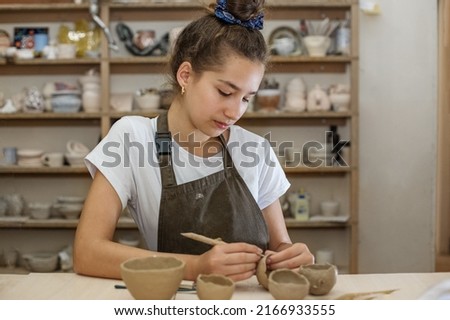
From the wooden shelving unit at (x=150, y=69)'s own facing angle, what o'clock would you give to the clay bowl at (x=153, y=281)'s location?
The clay bowl is roughly at 12 o'clock from the wooden shelving unit.

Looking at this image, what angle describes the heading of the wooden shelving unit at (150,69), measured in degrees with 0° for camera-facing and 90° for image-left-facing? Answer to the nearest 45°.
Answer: approximately 0°

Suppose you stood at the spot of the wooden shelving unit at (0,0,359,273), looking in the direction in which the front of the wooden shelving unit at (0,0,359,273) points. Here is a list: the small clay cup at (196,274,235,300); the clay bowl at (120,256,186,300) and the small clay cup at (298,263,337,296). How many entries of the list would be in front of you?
3

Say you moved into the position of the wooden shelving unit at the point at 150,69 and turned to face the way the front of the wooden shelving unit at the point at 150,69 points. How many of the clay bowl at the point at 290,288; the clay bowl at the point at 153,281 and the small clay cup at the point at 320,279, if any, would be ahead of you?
3

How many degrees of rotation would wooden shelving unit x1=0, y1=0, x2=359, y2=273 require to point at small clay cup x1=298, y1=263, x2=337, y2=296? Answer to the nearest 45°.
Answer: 0° — it already faces it

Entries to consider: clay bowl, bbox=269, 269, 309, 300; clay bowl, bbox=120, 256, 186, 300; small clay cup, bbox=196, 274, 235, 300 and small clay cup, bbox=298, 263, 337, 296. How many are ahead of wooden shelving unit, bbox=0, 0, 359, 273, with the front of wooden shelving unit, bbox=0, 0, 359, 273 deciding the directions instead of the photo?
4

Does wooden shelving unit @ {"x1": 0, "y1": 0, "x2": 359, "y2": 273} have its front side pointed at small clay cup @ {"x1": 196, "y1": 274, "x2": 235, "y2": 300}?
yes
